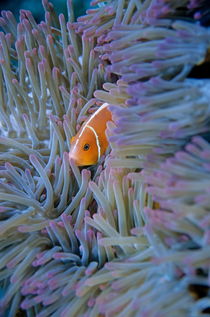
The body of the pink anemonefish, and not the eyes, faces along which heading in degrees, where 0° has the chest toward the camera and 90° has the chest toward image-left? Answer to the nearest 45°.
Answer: approximately 45°
